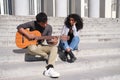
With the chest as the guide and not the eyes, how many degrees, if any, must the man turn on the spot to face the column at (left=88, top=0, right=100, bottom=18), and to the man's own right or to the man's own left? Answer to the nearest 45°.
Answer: approximately 135° to the man's own left

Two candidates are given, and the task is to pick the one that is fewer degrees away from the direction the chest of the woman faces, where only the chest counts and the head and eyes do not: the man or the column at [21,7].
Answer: the man

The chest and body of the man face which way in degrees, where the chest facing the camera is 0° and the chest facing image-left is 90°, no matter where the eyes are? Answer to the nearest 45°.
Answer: approximately 315°

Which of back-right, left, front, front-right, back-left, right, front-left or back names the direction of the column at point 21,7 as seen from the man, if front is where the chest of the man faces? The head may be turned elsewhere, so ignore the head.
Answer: back-left

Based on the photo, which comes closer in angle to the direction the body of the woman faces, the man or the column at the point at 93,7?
the man

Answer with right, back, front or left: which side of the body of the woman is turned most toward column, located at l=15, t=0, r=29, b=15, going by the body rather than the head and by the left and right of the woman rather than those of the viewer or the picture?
back

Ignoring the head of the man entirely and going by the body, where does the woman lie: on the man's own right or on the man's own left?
on the man's own left

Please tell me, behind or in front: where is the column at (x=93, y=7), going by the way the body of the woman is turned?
behind
